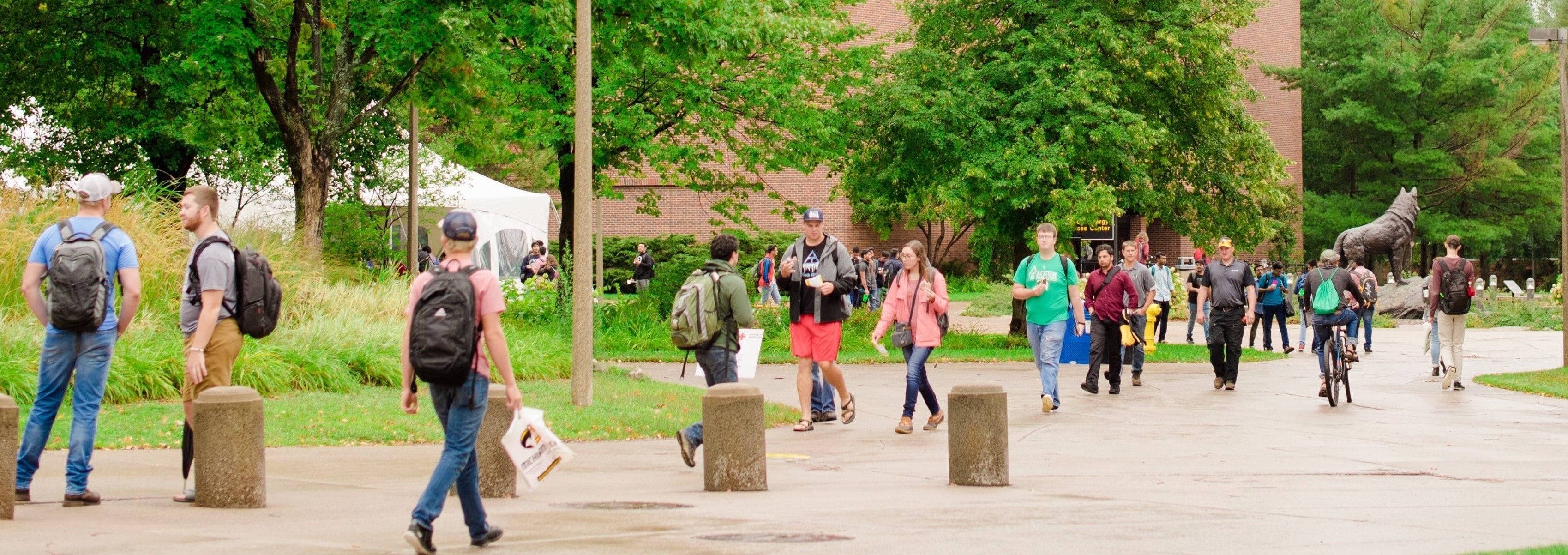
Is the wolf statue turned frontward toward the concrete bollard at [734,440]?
no

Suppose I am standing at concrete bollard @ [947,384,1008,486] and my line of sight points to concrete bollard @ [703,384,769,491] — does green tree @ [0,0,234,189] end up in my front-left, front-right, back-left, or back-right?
front-right

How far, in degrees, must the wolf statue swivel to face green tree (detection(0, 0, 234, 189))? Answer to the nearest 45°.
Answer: approximately 135° to its right

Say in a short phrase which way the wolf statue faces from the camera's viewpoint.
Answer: facing to the right of the viewer

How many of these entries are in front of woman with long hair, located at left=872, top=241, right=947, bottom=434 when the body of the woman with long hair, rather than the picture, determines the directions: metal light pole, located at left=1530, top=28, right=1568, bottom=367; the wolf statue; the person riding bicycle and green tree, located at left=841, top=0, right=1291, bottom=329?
0

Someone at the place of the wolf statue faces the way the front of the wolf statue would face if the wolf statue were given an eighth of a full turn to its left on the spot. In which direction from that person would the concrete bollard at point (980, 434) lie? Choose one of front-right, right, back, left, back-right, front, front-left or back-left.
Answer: back-right

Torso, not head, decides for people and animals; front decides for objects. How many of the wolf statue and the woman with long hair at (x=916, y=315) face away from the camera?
0

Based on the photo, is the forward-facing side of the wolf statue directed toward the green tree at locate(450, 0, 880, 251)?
no

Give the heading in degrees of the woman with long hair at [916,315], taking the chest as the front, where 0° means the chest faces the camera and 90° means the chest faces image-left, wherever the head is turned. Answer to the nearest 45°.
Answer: approximately 45°

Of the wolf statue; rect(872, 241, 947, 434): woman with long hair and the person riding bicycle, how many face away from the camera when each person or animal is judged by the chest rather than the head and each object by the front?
1

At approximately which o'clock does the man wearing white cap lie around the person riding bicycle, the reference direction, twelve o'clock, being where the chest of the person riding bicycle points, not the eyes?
The man wearing white cap is roughly at 7 o'clock from the person riding bicycle.

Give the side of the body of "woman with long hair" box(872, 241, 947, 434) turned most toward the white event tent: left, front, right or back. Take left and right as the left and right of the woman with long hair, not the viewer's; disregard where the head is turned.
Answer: right

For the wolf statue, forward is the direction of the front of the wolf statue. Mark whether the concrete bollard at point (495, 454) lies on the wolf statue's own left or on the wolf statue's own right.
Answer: on the wolf statue's own right

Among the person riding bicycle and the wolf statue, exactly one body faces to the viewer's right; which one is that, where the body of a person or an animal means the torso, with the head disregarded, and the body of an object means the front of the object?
the wolf statue

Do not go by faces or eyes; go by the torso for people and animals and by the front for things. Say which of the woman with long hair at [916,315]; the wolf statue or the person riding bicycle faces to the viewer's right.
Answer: the wolf statue

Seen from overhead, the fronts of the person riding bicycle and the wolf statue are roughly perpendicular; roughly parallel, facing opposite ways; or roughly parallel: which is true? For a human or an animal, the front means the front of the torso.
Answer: roughly perpendicular

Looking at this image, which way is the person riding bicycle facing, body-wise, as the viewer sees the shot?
away from the camera

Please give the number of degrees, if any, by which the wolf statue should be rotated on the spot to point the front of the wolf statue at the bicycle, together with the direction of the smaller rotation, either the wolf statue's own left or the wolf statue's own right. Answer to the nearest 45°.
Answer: approximately 90° to the wolf statue's own right

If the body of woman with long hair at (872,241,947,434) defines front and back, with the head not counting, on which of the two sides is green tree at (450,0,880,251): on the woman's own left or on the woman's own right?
on the woman's own right
